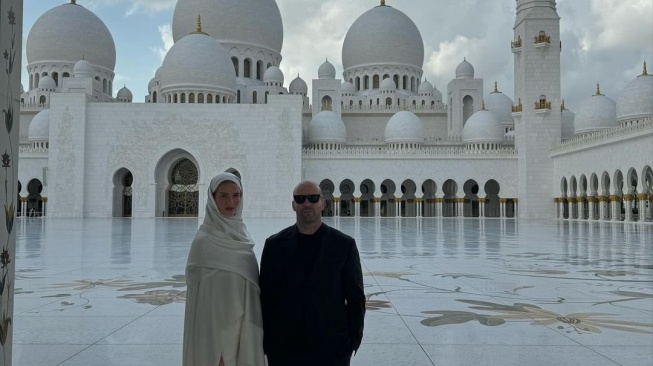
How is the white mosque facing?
toward the camera

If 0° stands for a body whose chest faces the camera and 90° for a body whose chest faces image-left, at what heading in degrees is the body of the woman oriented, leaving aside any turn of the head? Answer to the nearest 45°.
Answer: approximately 315°

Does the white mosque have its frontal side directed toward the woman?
yes

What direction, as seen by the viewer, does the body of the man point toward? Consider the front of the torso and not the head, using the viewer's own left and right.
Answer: facing the viewer

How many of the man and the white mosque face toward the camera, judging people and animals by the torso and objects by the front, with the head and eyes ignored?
2

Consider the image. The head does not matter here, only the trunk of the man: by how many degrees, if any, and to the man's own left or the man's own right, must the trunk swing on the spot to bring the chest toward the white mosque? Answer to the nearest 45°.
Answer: approximately 180°

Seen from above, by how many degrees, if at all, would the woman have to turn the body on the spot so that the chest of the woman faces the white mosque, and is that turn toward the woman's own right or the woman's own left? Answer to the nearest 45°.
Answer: approximately 135° to the woman's own left

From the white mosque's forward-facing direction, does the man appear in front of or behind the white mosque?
in front
